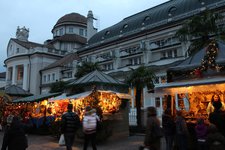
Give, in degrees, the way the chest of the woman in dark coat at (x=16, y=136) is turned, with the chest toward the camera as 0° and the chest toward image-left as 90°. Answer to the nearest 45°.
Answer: approximately 180°

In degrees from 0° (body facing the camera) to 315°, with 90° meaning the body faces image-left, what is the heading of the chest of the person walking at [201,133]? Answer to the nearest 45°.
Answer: approximately 180°

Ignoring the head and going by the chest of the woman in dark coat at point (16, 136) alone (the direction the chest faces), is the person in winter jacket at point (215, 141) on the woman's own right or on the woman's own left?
on the woman's own right

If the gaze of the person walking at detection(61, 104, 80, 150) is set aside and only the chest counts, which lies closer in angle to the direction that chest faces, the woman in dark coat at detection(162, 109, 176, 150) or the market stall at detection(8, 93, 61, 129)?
the market stall

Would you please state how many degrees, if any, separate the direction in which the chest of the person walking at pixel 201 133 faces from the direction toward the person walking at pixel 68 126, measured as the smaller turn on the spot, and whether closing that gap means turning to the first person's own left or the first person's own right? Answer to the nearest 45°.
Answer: approximately 90° to the first person's own left

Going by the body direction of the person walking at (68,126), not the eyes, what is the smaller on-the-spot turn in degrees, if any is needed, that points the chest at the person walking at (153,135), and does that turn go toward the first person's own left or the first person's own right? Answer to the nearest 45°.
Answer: approximately 135° to the first person's own right

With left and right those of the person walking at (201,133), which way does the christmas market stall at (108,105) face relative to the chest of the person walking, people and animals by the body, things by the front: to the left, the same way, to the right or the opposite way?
the opposite way

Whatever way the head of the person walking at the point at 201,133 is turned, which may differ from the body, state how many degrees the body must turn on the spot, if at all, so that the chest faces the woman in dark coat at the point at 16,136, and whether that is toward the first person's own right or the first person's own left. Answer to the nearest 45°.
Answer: approximately 135° to the first person's own left

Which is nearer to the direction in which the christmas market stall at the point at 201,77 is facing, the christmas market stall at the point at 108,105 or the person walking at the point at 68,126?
the person walking

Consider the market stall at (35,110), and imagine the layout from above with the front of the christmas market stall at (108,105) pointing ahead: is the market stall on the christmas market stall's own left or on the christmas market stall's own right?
on the christmas market stall's own right

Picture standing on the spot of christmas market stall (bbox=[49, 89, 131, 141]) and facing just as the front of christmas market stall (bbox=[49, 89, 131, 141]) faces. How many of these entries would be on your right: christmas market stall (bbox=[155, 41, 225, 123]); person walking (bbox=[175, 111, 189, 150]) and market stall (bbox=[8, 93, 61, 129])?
1

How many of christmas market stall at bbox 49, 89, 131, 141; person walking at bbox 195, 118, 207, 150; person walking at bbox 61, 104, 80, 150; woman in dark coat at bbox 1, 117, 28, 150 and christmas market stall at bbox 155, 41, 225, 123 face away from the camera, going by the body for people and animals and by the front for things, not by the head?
3

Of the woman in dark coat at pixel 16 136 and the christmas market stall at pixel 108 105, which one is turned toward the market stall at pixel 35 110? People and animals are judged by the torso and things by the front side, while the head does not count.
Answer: the woman in dark coat

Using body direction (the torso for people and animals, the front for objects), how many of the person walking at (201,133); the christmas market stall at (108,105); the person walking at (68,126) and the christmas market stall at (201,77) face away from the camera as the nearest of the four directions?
2

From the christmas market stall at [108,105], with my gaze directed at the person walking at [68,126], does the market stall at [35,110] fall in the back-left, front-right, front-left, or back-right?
back-right

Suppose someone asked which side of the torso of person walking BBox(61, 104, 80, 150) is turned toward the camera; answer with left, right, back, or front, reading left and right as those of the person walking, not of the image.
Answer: back
